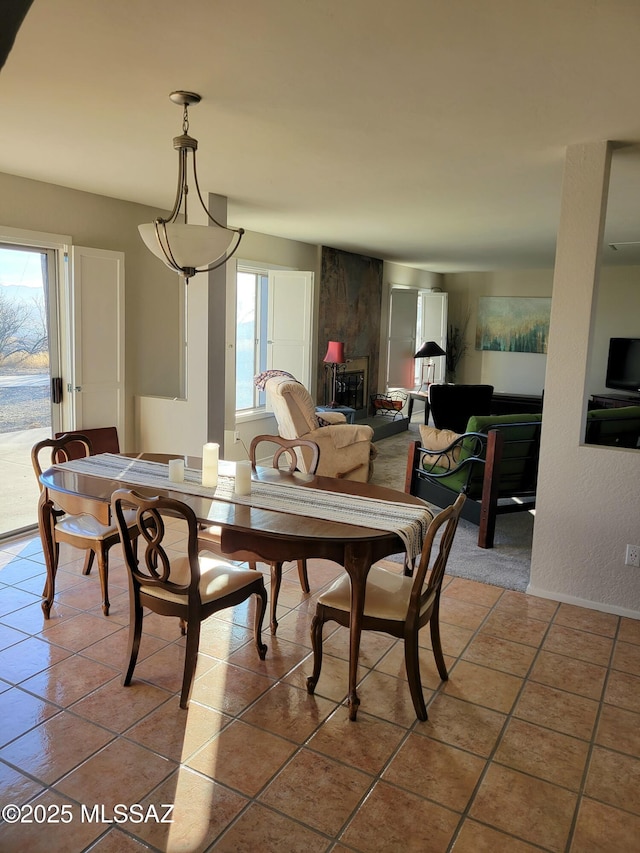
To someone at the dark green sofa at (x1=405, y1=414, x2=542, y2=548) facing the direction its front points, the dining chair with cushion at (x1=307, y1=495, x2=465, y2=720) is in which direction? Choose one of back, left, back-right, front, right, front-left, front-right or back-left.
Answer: back-left

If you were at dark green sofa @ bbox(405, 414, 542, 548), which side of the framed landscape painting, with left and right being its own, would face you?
front

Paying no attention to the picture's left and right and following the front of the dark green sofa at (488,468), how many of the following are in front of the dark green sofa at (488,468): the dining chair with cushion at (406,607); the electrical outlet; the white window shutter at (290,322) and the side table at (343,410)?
2

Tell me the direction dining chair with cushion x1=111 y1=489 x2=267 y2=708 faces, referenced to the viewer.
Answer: facing away from the viewer and to the right of the viewer

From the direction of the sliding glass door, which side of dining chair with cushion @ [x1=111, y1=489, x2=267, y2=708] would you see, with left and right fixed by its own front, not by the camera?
left

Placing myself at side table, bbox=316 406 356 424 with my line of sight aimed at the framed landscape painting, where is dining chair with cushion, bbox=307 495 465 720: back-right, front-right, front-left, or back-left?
back-right

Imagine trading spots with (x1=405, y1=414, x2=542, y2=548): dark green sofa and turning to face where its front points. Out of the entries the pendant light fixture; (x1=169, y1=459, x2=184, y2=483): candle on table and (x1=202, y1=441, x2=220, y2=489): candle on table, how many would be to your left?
3

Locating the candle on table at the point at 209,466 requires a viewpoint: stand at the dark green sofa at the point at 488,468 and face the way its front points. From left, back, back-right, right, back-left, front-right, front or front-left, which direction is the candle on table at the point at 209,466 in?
left

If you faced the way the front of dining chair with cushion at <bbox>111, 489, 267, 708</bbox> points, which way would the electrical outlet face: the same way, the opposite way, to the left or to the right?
the opposite way

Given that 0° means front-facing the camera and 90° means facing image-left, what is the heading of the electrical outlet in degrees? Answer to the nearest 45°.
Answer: approximately 0°

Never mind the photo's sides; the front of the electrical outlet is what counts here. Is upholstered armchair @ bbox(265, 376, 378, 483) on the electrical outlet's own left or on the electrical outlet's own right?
on the electrical outlet's own right

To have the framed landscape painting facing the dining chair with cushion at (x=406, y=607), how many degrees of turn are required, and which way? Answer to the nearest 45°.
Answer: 0° — it already faces it
